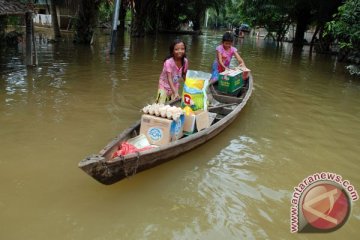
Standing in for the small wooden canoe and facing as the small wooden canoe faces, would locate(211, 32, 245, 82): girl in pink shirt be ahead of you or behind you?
behind

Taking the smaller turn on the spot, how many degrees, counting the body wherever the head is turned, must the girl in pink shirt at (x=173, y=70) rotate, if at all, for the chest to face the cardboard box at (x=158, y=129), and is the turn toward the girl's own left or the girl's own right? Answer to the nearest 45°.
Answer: approximately 45° to the girl's own right

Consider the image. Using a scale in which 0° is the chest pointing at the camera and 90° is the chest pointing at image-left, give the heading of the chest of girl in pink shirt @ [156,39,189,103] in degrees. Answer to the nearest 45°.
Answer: approximately 315°

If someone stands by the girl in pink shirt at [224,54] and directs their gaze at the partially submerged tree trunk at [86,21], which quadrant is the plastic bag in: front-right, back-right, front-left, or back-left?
back-left

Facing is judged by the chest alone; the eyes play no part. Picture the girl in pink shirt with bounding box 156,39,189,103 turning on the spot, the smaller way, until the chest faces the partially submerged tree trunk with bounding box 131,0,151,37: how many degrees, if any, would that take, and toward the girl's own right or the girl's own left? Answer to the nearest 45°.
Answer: approximately 135° to the girl's own left
